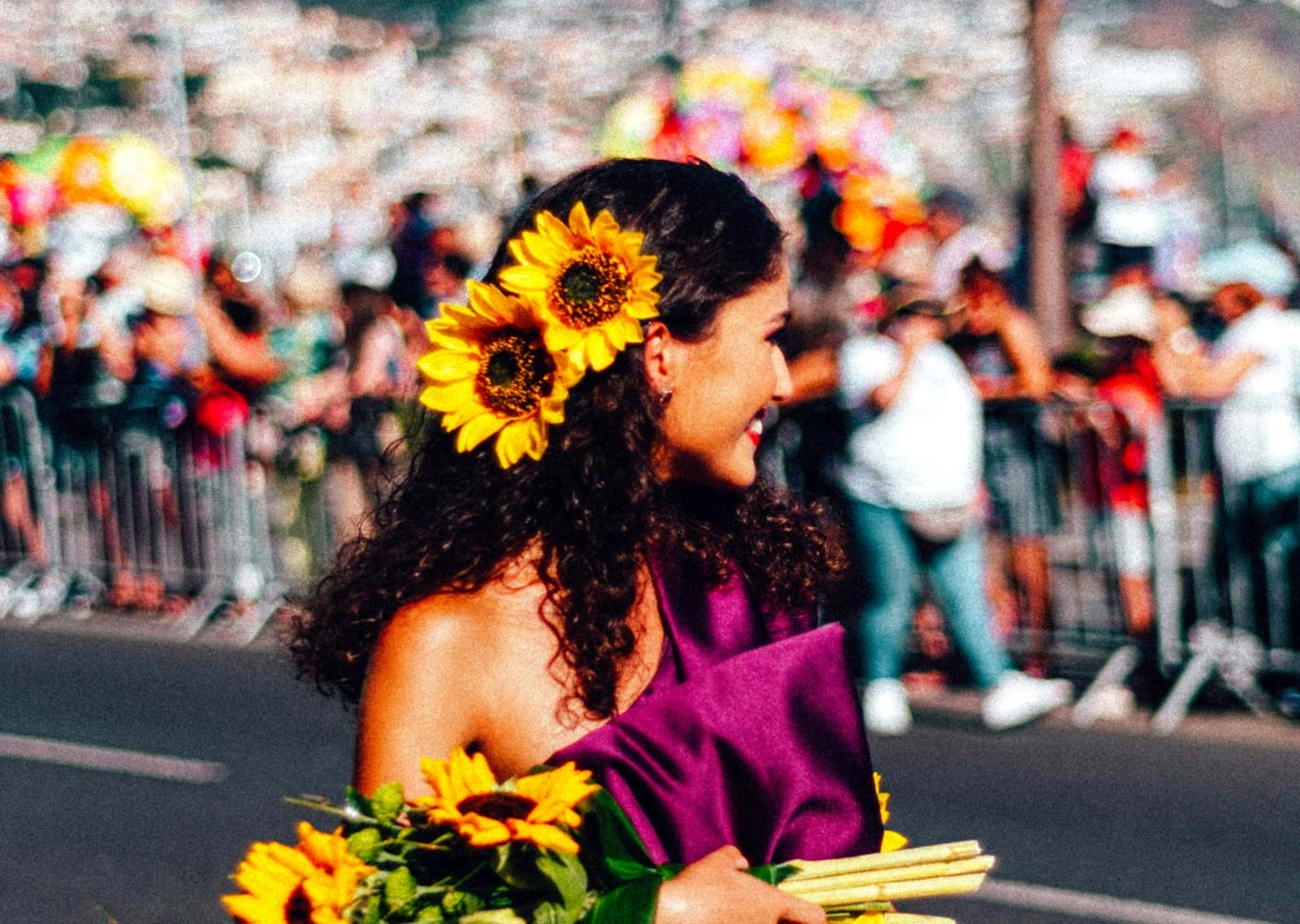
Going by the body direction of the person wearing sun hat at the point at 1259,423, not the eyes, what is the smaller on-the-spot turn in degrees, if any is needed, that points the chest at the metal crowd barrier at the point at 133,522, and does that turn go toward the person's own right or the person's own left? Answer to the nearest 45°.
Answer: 0° — they already face it

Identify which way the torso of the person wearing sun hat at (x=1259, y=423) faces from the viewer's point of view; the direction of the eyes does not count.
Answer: to the viewer's left

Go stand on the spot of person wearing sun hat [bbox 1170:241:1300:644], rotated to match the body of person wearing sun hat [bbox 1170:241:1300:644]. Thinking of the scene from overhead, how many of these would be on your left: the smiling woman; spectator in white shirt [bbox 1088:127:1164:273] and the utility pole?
1

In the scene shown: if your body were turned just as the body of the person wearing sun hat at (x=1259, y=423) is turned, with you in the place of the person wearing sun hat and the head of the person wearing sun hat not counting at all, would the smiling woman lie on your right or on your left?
on your left

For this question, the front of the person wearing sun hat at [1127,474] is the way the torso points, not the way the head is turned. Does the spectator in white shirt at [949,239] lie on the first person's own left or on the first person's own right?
on the first person's own right

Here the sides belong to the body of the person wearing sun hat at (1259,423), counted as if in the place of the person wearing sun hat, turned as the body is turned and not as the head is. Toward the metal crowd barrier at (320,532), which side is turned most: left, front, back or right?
front

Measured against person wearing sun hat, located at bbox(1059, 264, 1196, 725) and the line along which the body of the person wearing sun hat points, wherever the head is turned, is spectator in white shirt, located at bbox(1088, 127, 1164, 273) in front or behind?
behind

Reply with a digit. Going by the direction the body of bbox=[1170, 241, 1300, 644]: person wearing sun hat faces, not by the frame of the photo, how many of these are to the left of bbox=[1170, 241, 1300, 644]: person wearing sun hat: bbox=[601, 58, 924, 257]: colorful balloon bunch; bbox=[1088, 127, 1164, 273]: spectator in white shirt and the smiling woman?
1

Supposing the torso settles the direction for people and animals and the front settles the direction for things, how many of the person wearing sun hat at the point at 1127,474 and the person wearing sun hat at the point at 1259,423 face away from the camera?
0

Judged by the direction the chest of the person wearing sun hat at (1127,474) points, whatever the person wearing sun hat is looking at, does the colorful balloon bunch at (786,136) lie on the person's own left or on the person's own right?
on the person's own right

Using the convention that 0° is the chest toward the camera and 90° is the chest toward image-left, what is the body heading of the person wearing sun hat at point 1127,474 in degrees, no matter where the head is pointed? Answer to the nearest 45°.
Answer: approximately 45°
